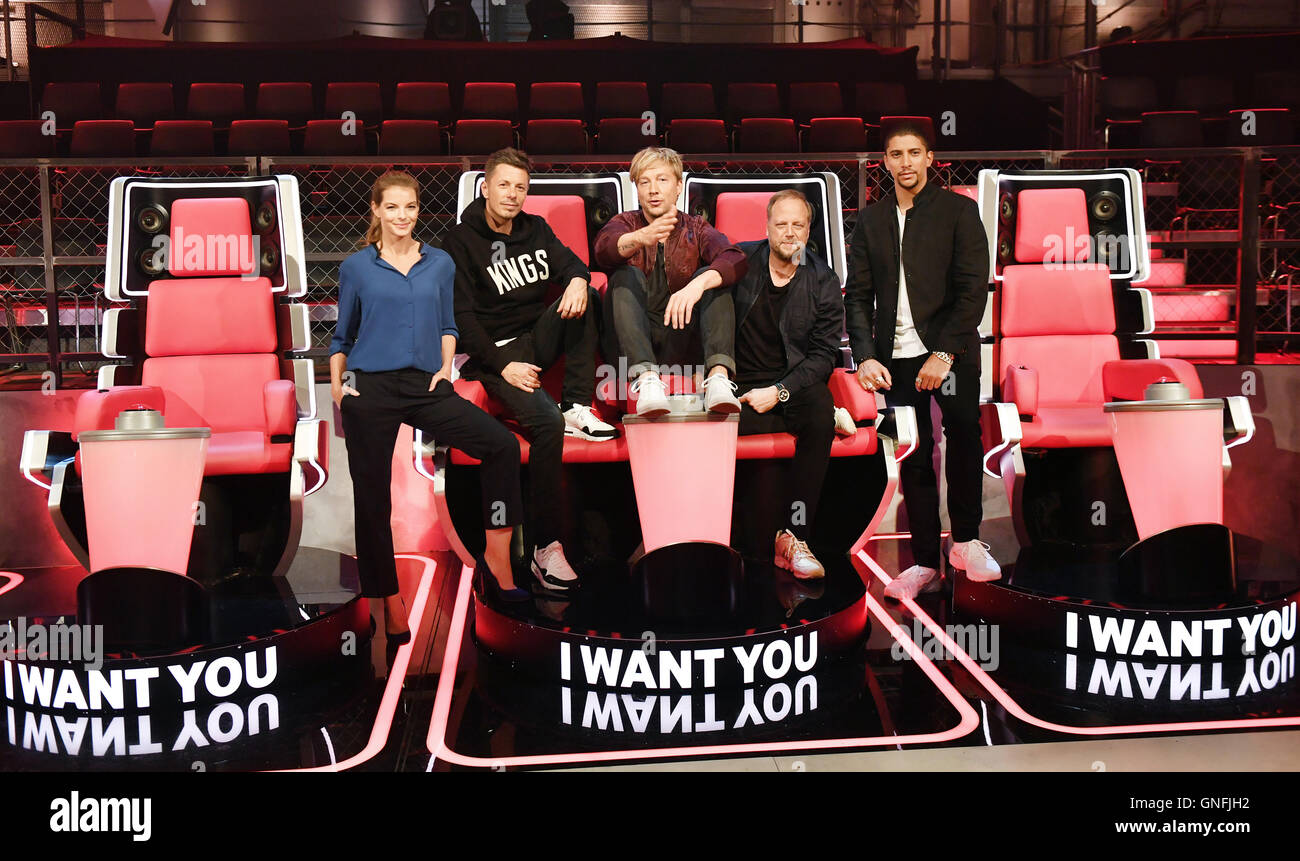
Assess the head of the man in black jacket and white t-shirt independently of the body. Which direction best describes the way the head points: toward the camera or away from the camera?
toward the camera

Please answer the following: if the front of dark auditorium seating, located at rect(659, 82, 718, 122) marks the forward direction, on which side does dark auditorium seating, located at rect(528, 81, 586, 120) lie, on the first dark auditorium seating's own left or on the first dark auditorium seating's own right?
on the first dark auditorium seating's own right

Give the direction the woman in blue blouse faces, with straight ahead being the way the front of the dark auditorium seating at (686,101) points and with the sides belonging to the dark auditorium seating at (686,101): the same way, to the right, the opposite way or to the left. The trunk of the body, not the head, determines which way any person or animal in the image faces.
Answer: the same way

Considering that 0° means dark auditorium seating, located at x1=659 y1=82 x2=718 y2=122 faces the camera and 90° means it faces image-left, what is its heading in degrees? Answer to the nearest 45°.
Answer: approximately 0°

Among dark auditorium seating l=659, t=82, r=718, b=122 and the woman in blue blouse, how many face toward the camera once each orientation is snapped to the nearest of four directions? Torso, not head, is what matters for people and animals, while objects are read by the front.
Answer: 2

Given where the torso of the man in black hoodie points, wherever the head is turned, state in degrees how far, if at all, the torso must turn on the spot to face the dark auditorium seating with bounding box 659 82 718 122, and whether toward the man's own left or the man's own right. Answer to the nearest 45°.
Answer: approximately 135° to the man's own left

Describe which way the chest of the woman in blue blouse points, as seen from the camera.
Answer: toward the camera

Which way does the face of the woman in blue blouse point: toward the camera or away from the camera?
toward the camera

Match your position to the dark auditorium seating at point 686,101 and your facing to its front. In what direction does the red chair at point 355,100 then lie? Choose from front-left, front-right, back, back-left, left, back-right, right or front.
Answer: right

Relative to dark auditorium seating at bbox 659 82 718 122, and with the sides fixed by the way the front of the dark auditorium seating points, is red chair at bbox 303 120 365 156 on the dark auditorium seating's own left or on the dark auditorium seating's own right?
on the dark auditorium seating's own right

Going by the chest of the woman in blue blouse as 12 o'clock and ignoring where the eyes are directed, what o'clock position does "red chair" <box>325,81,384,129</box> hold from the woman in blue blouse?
The red chair is roughly at 6 o'clock from the woman in blue blouse.

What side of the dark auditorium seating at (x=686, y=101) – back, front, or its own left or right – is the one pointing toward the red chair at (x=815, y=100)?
left

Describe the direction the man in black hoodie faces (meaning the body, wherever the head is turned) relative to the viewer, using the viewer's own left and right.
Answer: facing the viewer and to the right of the viewer
